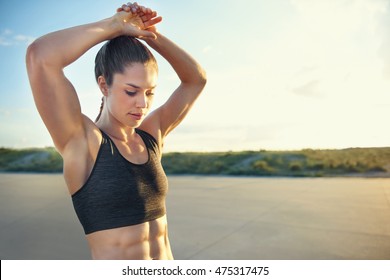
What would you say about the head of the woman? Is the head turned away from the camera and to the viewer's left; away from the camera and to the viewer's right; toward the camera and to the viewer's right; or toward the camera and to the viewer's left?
toward the camera and to the viewer's right
